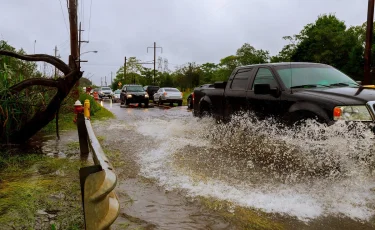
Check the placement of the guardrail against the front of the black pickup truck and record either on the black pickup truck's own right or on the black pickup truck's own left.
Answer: on the black pickup truck's own right

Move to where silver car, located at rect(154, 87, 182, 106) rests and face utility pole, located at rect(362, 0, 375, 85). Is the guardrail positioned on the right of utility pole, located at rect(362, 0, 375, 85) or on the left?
right

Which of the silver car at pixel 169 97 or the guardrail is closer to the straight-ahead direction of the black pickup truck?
the guardrail

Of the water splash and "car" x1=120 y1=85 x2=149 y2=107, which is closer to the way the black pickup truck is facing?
the water splash

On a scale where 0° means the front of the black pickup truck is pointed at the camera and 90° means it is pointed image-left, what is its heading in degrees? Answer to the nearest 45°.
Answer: approximately 315°

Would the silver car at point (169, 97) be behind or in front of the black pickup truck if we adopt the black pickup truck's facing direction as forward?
behind

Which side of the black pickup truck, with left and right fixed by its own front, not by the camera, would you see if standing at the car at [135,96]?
back
